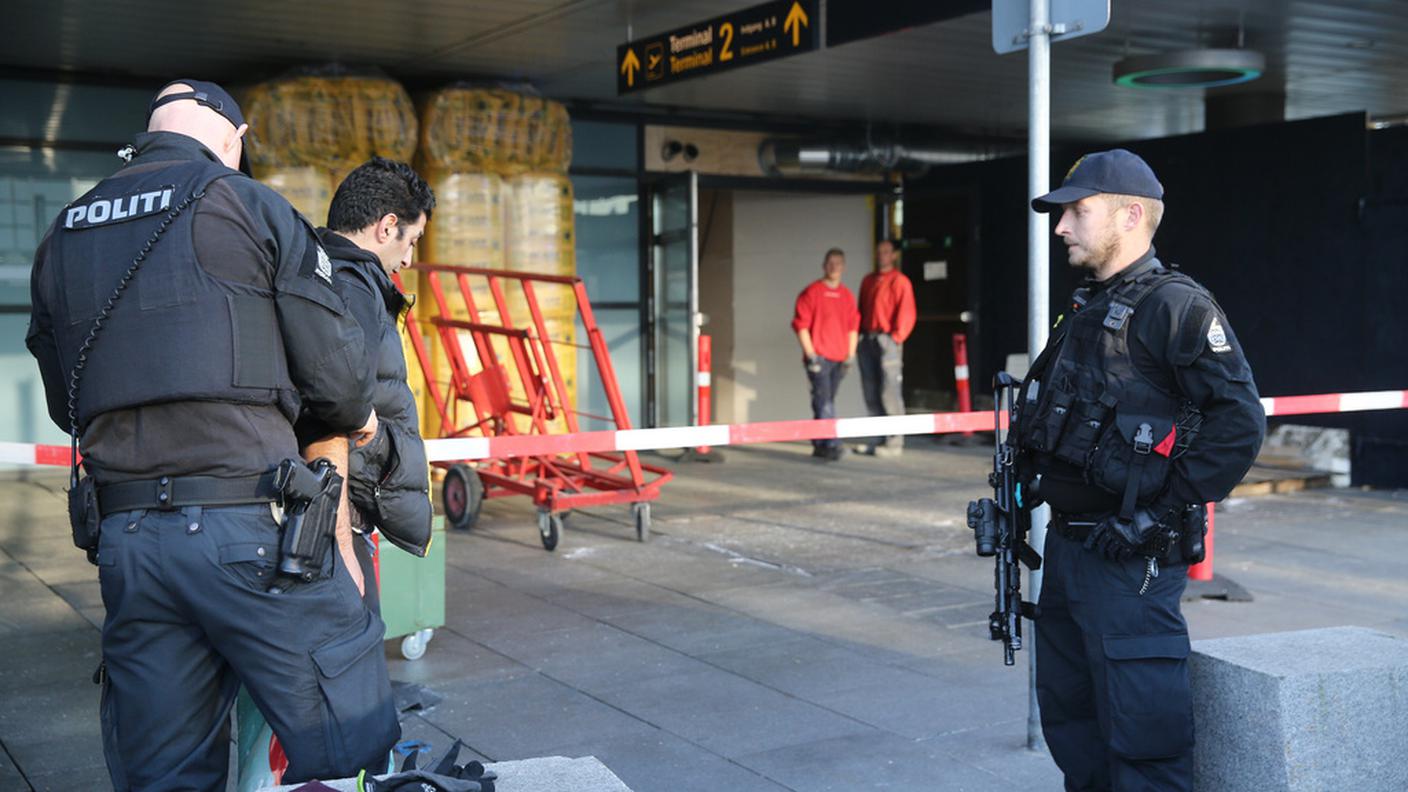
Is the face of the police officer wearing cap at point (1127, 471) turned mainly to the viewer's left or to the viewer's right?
to the viewer's left

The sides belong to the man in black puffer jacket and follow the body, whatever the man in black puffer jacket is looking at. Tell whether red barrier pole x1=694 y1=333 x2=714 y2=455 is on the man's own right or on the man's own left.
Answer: on the man's own left

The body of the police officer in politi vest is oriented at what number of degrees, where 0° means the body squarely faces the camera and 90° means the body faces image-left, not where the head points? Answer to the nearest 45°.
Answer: approximately 225°

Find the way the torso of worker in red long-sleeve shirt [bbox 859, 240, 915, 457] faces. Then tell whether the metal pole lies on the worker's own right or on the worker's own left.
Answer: on the worker's own left

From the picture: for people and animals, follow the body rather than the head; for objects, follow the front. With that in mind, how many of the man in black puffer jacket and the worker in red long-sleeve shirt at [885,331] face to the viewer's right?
1

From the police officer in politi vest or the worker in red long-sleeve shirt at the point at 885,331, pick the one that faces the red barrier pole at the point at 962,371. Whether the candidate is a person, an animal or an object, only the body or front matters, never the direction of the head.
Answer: the police officer in politi vest

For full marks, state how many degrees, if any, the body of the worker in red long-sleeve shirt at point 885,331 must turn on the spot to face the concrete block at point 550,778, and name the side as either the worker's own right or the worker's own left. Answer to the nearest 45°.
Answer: approximately 45° to the worker's own left

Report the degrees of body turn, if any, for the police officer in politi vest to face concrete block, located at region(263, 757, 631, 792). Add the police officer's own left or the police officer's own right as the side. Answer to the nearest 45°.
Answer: approximately 90° to the police officer's own right

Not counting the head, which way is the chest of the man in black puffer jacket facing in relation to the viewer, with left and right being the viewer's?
facing to the right of the viewer

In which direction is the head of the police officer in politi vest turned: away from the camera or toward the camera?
away from the camera

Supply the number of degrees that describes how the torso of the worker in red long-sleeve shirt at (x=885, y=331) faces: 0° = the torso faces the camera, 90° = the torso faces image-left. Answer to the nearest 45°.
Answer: approximately 45°
